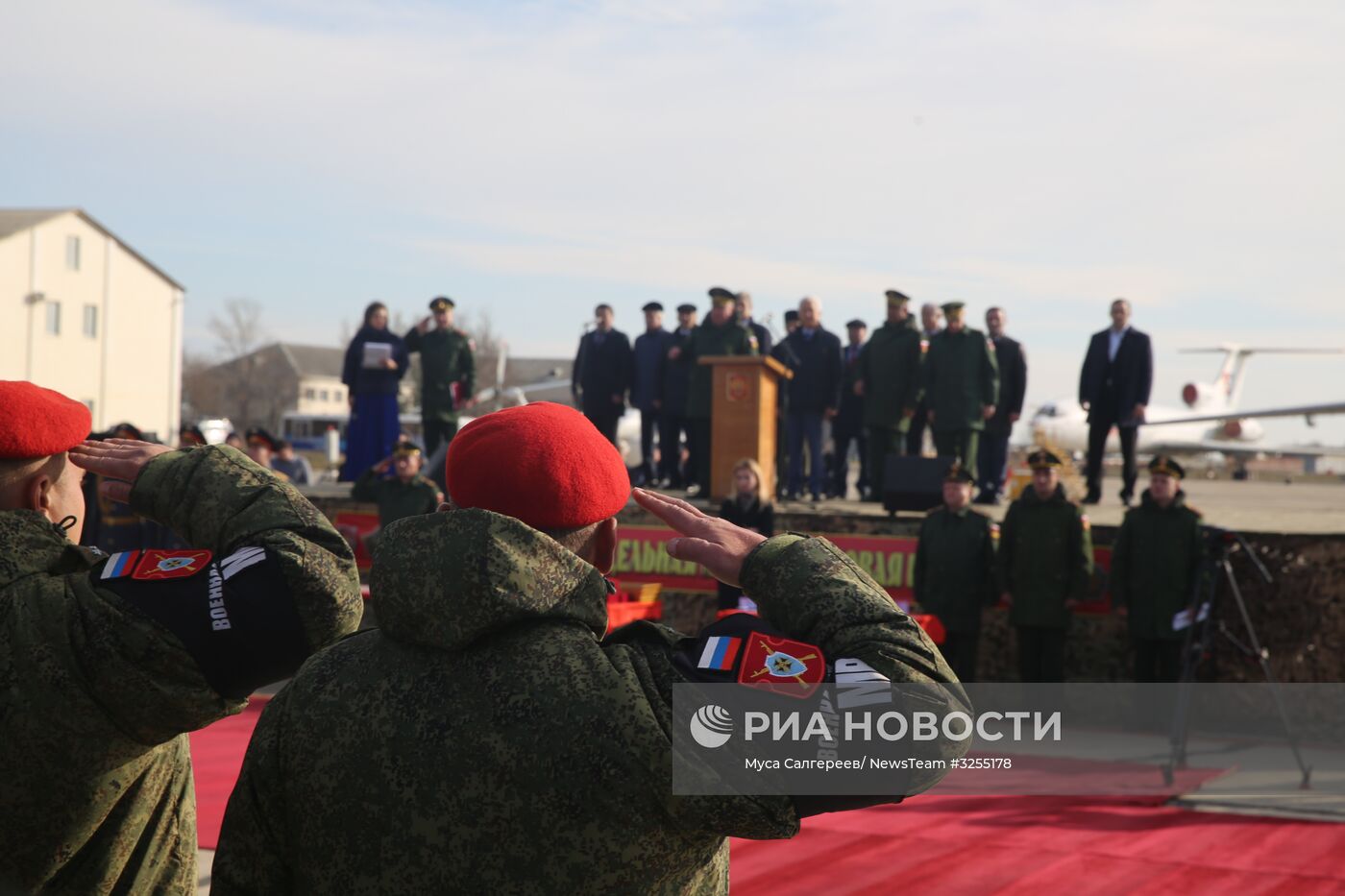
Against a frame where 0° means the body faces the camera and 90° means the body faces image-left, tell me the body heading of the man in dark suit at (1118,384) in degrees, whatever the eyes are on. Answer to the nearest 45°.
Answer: approximately 0°

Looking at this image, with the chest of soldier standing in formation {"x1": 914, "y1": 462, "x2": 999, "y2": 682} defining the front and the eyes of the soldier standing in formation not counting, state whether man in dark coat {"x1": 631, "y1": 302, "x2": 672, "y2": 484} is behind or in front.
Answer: behind

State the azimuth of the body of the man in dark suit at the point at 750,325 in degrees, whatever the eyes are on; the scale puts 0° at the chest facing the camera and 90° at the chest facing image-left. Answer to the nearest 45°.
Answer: approximately 45°

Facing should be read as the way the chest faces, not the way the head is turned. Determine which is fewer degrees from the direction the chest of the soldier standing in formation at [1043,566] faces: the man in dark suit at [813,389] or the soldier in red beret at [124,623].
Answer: the soldier in red beret

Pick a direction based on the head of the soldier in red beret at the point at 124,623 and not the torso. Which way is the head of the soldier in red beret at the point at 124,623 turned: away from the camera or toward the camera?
away from the camera

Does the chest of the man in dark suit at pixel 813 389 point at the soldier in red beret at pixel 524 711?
yes

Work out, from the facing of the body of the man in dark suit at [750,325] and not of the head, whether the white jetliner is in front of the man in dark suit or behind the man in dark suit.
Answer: behind

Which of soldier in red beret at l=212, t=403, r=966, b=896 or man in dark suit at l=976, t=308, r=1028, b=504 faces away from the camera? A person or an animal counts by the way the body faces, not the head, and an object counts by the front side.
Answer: the soldier in red beret
